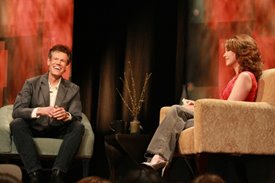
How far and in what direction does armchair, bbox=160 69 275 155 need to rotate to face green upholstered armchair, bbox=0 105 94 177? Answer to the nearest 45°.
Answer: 0° — it already faces it

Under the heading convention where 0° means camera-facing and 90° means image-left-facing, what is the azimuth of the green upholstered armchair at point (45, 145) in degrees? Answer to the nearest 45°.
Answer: approximately 0°

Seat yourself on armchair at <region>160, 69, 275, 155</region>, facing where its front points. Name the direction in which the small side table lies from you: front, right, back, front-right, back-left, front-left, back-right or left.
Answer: front-right

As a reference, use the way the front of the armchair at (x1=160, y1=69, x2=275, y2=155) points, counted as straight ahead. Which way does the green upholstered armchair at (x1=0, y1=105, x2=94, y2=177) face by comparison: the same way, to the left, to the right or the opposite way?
to the left

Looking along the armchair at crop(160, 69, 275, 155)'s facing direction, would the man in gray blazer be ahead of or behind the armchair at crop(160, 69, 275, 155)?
ahead

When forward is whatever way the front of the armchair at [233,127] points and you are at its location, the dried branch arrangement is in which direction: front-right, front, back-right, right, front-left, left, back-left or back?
front-right

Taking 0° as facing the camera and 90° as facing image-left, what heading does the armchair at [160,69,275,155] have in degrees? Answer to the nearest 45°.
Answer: approximately 90°

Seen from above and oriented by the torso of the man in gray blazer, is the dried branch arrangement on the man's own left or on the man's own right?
on the man's own left

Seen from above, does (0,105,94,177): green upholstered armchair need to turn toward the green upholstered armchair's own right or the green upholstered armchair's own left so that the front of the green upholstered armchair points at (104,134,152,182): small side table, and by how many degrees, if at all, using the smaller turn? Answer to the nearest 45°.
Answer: approximately 90° to the green upholstered armchair's own left
